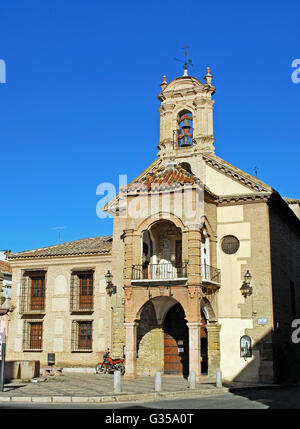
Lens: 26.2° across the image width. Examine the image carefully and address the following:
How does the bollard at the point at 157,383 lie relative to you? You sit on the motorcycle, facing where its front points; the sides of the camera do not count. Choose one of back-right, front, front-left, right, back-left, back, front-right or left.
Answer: left

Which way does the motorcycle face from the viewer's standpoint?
to the viewer's left

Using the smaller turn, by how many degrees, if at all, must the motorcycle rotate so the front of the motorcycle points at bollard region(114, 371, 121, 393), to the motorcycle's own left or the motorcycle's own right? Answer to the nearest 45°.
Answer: approximately 90° to the motorcycle's own left
